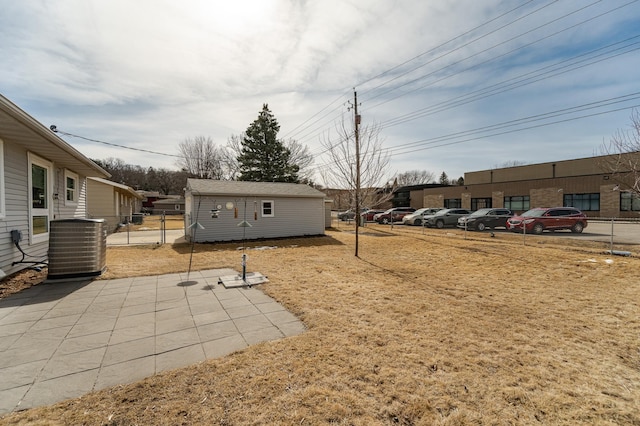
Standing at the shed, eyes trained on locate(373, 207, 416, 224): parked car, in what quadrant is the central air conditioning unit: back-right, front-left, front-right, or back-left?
back-right

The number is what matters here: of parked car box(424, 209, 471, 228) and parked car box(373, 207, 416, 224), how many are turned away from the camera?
0
